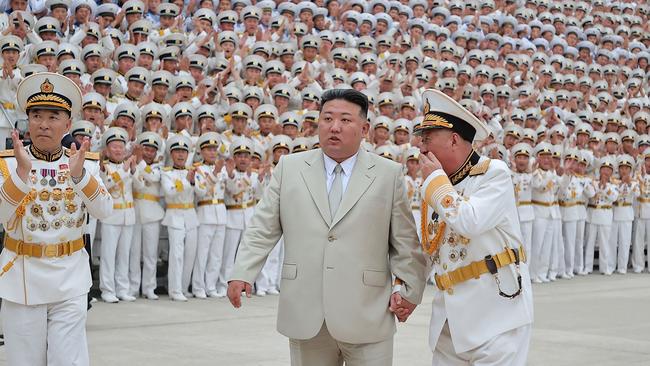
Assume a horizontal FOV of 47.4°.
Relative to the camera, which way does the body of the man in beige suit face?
toward the camera
